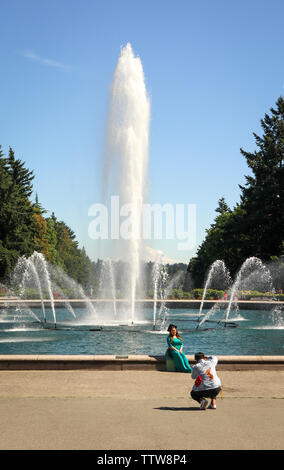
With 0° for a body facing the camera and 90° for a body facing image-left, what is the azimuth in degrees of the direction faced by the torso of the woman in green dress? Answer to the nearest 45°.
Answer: approximately 315°

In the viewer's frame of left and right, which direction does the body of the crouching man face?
facing away from the viewer and to the left of the viewer

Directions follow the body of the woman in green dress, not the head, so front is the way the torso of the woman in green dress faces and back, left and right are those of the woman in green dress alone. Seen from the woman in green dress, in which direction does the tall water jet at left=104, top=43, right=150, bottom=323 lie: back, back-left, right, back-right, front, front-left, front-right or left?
back-left

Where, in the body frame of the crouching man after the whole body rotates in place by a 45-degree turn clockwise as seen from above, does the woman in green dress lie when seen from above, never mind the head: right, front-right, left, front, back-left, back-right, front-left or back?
front

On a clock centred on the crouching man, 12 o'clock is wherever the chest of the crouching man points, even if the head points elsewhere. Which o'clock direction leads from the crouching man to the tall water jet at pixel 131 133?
The tall water jet is roughly at 1 o'clock from the crouching man.
